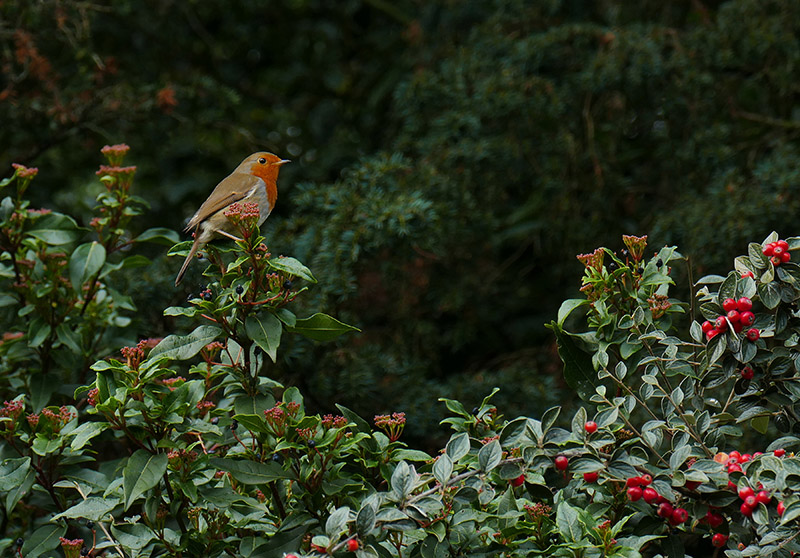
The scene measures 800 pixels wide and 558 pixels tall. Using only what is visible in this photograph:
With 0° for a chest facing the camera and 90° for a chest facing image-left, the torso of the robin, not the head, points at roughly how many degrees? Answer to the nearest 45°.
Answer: approximately 270°
